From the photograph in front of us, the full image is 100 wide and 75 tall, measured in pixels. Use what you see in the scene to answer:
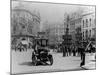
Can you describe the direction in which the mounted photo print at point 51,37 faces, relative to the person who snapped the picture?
facing the viewer and to the right of the viewer
